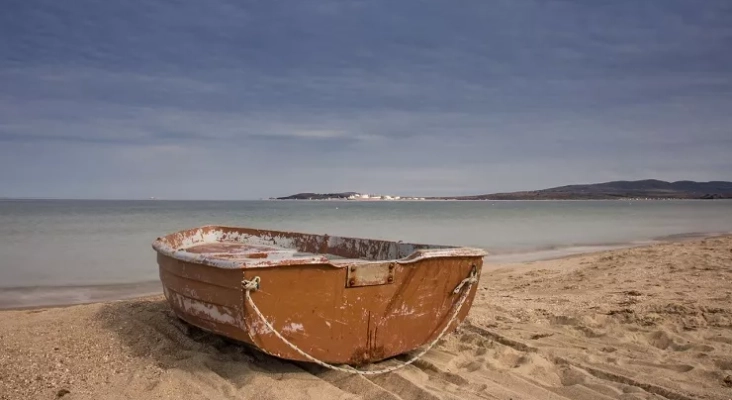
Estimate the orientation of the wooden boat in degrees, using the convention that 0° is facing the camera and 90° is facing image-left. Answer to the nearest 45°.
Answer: approximately 135°
